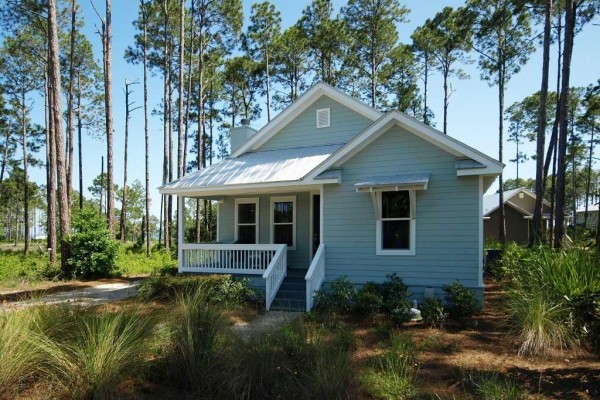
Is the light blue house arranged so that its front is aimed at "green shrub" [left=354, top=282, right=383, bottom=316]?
yes

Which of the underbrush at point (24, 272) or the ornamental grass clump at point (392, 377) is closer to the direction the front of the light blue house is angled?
the ornamental grass clump

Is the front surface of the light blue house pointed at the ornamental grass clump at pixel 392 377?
yes

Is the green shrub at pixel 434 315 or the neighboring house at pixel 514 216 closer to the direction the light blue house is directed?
the green shrub

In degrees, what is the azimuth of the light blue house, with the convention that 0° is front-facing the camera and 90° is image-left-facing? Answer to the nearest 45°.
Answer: approximately 0°
